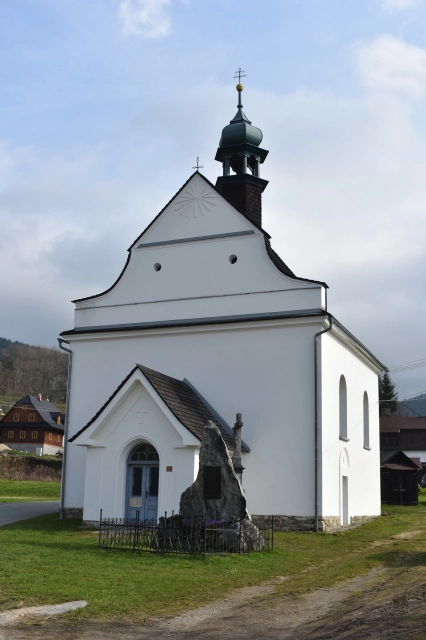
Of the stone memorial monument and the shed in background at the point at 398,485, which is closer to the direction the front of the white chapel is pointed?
the stone memorial monument

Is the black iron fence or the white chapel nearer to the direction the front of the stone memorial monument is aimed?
the black iron fence

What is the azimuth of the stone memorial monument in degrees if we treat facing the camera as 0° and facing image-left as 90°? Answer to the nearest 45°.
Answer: approximately 0°

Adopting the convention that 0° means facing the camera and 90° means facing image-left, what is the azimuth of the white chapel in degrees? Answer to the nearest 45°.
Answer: approximately 45°

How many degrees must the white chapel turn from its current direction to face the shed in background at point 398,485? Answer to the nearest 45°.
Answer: approximately 180°

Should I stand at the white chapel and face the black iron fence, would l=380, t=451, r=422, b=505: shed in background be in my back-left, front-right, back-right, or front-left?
back-left

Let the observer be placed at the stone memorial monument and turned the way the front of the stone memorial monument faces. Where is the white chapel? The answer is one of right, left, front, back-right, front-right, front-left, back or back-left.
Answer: back

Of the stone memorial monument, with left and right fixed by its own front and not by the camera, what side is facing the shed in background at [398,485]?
back

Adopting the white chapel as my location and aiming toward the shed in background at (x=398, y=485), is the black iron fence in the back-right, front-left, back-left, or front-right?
back-right
